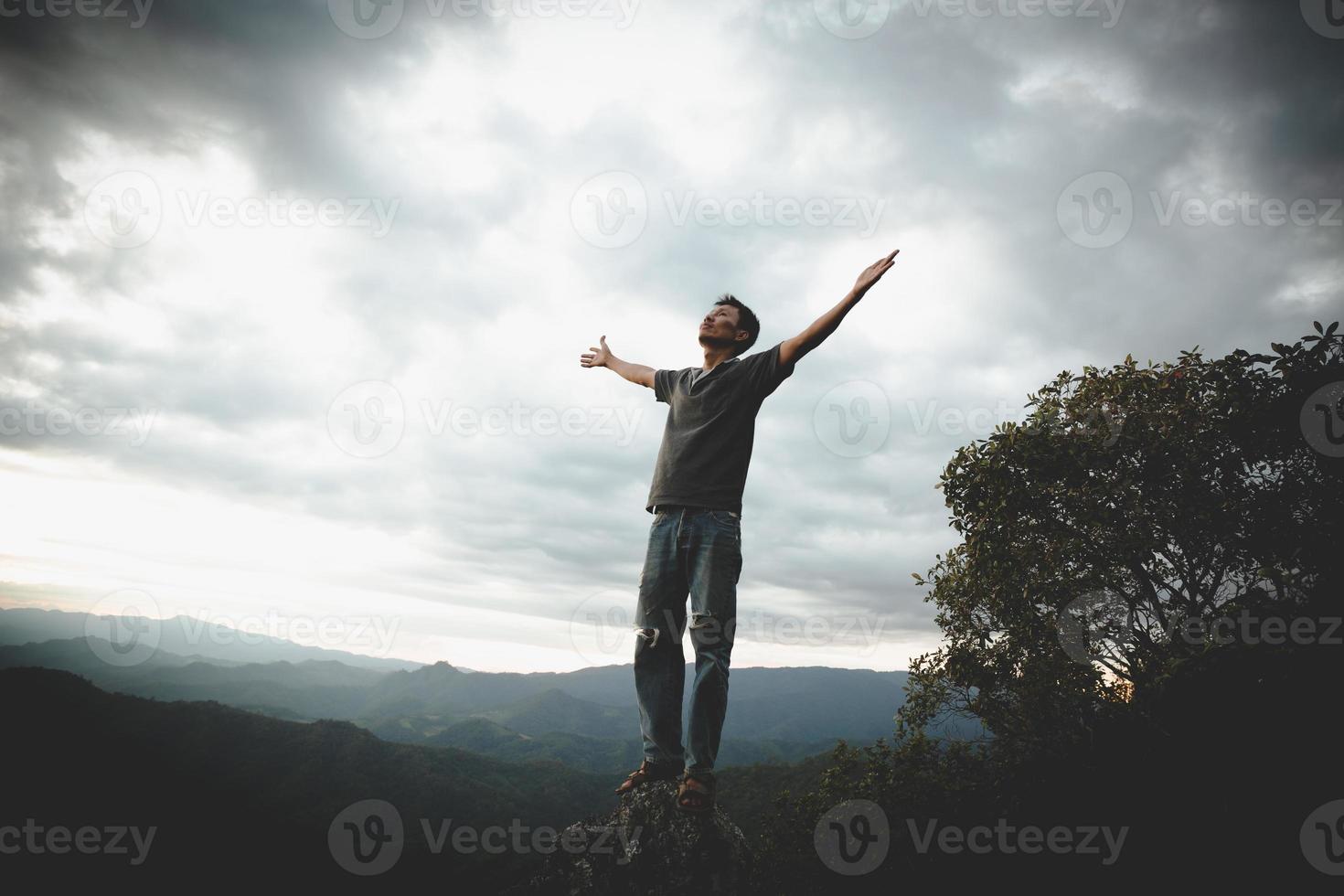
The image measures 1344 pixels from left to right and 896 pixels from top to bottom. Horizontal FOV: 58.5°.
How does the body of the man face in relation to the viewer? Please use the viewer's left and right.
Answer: facing the viewer and to the left of the viewer

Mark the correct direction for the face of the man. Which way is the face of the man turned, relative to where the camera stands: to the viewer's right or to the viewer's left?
to the viewer's left
